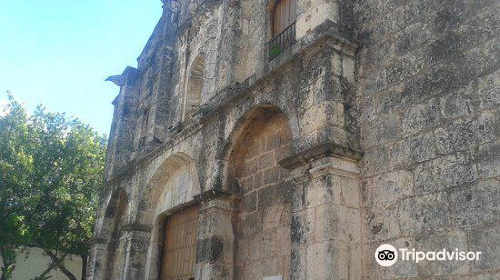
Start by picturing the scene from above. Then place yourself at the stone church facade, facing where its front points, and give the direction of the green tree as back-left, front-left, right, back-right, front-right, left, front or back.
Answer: right

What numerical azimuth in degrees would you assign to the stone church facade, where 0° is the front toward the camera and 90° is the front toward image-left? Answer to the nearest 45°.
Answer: approximately 45°
